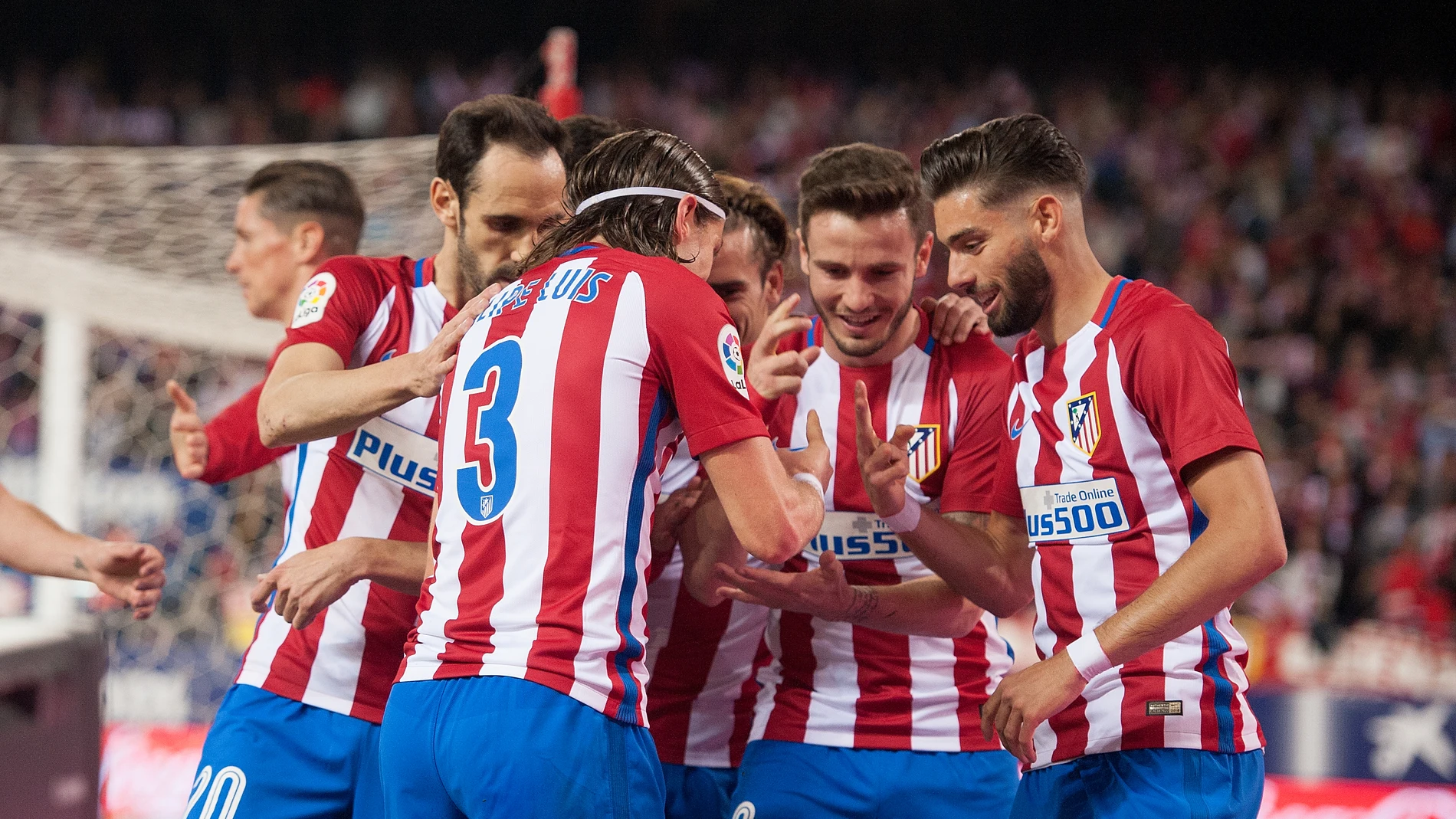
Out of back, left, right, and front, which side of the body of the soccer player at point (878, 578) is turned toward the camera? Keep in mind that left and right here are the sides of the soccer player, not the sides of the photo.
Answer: front

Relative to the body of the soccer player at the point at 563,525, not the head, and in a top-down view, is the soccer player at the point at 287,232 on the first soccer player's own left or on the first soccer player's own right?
on the first soccer player's own left

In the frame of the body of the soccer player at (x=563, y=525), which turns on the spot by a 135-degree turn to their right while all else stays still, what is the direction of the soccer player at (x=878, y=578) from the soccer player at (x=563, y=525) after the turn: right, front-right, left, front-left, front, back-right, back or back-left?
back-left

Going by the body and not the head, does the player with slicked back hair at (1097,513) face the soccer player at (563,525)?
yes

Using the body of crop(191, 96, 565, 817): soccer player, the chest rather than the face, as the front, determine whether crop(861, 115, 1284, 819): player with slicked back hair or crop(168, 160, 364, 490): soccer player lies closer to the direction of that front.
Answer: the player with slicked back hair

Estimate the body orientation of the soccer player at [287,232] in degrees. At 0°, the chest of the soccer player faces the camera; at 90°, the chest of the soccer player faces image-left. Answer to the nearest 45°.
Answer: approximately 90°

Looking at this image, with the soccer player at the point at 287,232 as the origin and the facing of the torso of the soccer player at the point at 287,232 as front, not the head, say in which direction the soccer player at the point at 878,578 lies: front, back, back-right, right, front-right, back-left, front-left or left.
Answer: back-left

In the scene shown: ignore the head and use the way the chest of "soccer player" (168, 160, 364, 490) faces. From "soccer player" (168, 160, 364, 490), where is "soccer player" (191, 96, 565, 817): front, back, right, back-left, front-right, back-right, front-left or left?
left

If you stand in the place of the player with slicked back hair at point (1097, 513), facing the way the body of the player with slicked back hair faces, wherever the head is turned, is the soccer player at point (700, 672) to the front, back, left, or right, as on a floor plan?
right

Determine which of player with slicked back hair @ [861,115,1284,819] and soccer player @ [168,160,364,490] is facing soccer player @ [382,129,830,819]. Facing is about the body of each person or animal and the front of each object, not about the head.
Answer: the player with slicked back hair

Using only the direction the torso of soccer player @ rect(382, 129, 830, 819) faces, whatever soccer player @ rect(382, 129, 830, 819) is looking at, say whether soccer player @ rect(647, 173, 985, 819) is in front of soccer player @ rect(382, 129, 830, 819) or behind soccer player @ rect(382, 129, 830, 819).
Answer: in front

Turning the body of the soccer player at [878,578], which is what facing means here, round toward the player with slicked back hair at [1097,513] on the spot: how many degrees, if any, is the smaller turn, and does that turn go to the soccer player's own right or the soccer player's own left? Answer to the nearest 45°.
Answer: approximately 45° to the soccer player's own left

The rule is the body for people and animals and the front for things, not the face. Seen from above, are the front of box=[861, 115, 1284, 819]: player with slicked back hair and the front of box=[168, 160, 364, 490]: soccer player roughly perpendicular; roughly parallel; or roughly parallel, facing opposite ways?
roughly parallel

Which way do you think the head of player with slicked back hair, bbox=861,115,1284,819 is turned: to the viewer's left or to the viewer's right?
to the viewer's left

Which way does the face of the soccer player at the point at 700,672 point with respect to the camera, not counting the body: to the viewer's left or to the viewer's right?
to the viewer's left

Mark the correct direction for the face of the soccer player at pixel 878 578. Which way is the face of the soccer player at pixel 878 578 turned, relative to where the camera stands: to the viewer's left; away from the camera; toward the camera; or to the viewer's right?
toward the camera

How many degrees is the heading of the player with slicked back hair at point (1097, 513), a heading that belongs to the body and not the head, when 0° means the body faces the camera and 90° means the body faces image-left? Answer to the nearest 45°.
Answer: approximately 45°

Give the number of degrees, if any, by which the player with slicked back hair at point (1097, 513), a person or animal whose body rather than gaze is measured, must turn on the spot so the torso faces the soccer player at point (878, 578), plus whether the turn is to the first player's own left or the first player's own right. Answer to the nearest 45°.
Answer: approximately 90° to the first player's own right
